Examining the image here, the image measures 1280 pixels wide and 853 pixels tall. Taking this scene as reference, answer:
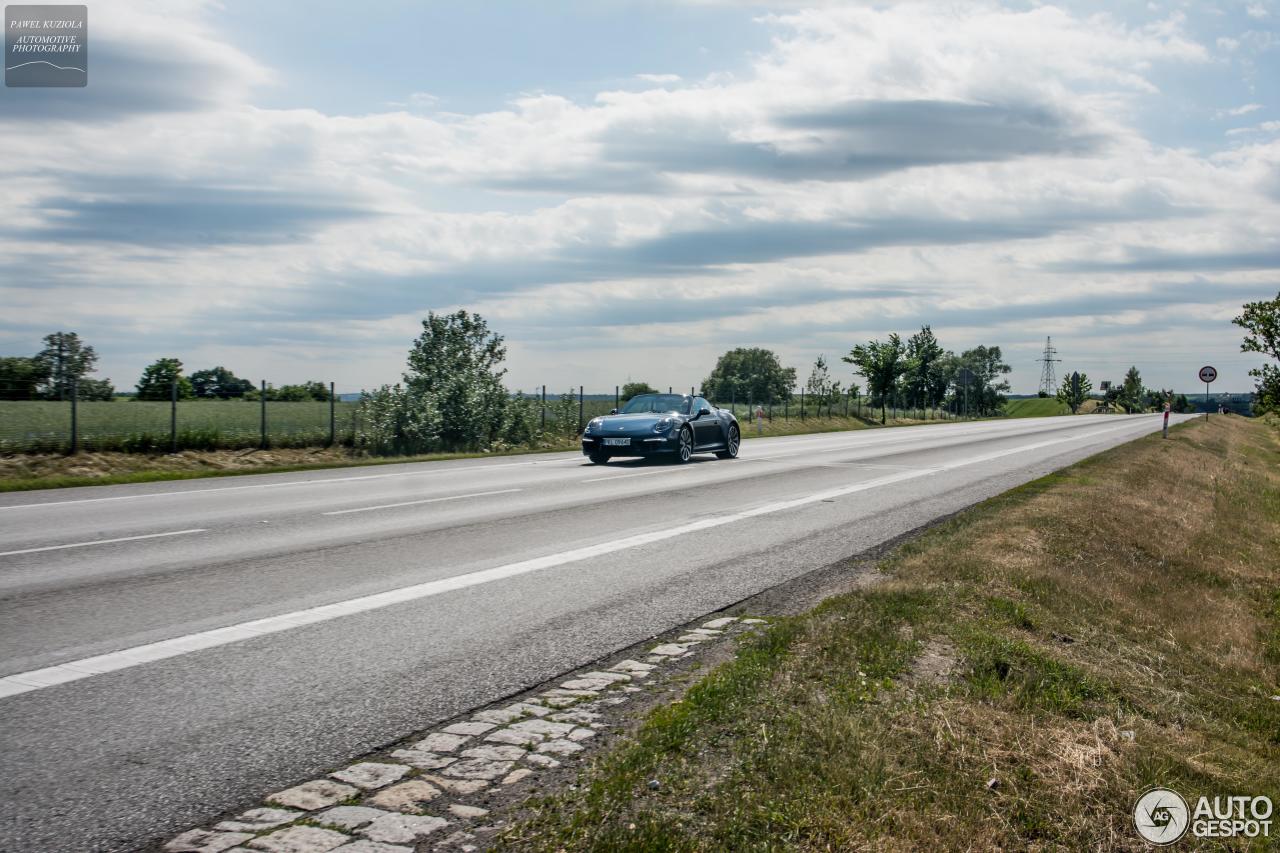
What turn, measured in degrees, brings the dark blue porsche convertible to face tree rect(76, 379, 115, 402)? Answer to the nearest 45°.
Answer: approximately 45° to its right

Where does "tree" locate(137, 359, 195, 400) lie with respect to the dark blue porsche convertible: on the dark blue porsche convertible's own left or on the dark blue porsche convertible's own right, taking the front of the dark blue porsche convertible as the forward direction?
on the dark blue porsche convertible's own right

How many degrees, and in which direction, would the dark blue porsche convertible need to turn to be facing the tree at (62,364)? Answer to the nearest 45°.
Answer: approximately 45° to its right

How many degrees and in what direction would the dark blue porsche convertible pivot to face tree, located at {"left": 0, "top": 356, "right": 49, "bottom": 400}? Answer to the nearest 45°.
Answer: approximately 45° to its right

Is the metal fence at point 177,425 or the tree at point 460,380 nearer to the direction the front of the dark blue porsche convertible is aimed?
the metal fence

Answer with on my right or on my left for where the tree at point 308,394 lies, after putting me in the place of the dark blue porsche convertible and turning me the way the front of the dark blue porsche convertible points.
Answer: on my right

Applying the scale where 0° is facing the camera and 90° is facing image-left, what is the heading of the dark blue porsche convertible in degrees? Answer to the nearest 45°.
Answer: approximately 45°

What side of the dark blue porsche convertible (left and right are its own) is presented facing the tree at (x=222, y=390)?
right
